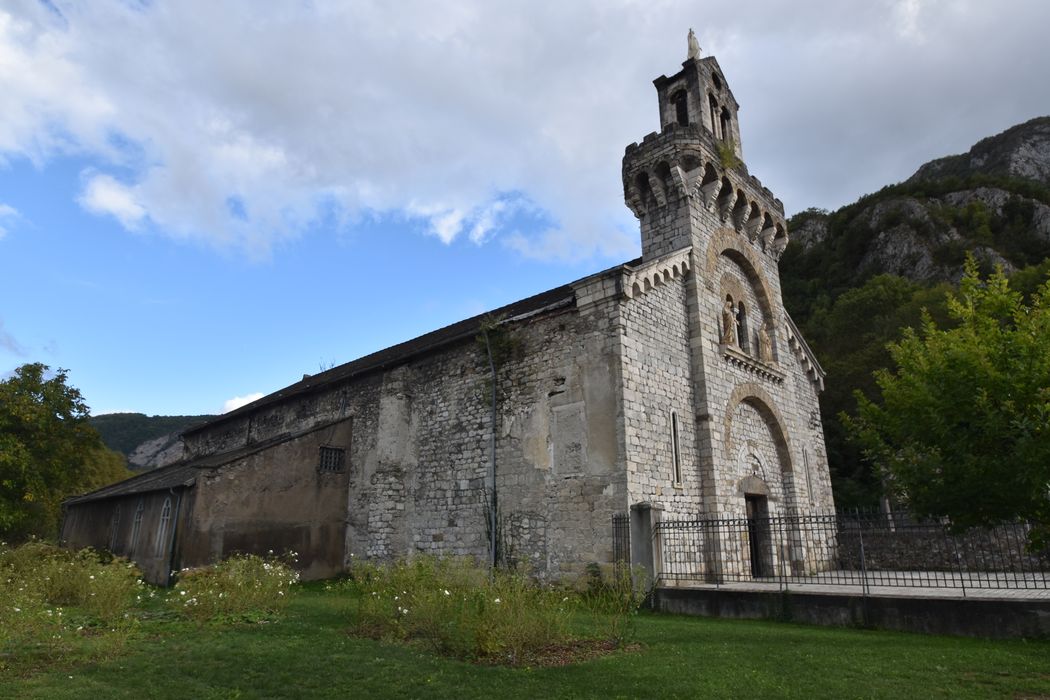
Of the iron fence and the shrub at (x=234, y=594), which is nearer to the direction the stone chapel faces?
the iron fence

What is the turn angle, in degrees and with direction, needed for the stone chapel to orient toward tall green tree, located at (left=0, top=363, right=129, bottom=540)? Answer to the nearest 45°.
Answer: approximately 180°

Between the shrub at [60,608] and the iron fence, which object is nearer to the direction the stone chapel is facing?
the iron fence

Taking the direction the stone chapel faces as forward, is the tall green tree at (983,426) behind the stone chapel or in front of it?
in front

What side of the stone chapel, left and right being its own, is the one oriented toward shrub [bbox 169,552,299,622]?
right

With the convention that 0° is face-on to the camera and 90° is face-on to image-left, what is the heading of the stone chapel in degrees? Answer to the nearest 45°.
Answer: approximately 315°
